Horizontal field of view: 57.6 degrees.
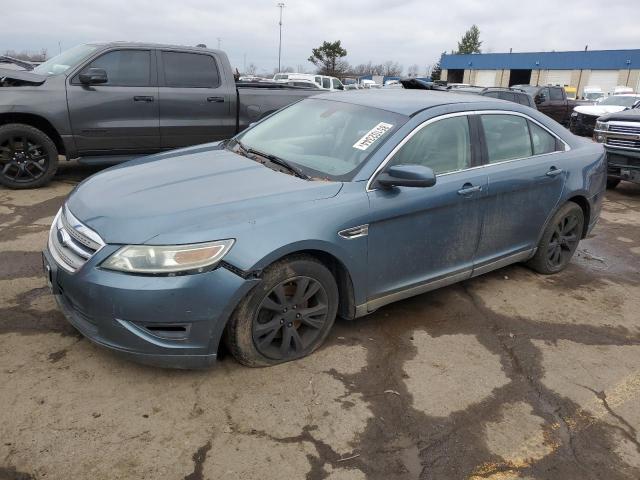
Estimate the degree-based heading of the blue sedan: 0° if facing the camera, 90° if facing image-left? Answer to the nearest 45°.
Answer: approximately 45°

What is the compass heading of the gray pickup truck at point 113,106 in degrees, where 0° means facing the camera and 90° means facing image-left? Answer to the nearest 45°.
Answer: approximately 90°

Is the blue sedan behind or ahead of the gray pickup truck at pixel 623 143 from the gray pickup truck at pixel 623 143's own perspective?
ahead

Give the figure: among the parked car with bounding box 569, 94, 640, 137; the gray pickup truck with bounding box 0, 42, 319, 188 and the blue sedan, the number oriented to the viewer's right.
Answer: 0

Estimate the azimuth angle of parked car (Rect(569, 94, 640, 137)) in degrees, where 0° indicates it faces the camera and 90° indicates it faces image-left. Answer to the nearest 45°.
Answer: approximately 45°

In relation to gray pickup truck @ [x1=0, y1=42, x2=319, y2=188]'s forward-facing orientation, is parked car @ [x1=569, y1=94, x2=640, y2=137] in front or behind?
behind

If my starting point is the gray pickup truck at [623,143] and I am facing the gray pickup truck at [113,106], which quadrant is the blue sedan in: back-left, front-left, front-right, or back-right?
front-left

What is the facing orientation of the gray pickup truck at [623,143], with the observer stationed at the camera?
facing the viewer and to the left of the viewer

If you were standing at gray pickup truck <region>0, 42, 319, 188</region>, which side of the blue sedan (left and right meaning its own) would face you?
right

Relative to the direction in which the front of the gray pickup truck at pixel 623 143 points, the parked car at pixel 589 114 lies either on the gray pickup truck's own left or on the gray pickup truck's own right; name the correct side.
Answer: on the gray pickup truck's own right

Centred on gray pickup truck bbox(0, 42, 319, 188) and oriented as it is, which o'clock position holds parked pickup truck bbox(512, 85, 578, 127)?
The parked pickup truck is roughly at 5 o'clock from the gray pickup truck.
